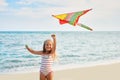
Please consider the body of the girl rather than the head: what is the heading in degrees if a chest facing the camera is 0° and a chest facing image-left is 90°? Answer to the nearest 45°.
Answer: approximately 0°
